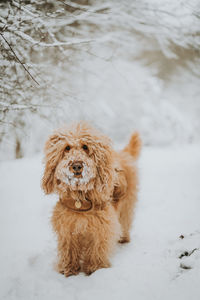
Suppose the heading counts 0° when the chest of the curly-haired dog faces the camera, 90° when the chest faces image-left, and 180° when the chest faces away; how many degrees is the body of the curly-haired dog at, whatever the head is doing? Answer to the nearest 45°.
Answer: approximately 45°
